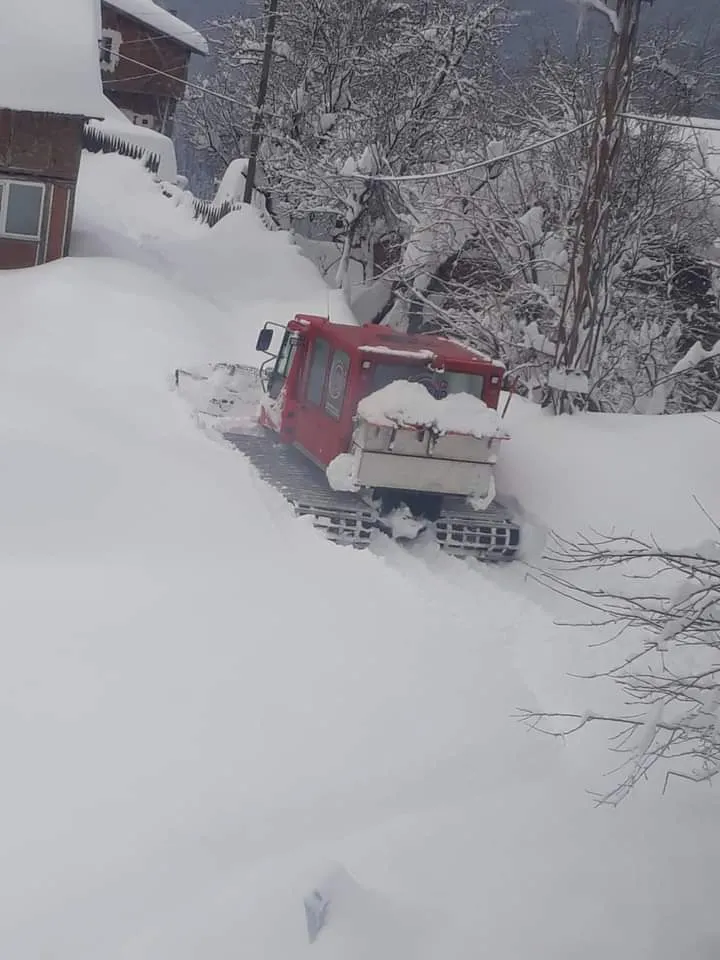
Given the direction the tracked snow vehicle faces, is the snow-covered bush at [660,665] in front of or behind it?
behind

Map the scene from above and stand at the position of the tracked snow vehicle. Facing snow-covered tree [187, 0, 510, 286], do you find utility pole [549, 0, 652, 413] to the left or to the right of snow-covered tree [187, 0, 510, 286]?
right

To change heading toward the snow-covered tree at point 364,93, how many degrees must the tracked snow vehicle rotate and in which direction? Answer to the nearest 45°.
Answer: approximately 45° to its right

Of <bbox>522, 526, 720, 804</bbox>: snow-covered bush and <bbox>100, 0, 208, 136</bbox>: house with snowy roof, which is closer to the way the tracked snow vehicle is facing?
the house with snowy roof

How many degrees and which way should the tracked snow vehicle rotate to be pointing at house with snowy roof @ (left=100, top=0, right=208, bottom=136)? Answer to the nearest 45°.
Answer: approximately 45° to its right

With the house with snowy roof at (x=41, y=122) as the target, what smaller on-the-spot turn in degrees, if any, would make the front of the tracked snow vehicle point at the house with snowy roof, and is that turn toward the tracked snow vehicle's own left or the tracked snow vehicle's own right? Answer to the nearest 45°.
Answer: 0° — it already faces it

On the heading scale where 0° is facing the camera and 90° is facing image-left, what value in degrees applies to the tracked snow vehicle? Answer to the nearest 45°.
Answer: approximately 135°

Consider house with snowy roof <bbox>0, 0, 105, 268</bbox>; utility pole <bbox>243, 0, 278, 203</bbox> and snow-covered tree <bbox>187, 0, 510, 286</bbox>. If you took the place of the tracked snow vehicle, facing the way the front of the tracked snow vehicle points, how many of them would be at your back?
0

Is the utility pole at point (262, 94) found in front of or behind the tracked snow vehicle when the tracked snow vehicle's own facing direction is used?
in front

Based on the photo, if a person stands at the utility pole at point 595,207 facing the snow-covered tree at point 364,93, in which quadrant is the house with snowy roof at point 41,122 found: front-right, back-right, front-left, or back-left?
front-left

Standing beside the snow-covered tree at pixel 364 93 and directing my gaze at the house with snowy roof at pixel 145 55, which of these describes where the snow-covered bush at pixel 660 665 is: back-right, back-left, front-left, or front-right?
back-left

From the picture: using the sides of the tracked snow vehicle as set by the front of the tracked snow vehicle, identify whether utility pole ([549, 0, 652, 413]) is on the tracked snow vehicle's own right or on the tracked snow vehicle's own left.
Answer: on the tracked snow vehicle's own right

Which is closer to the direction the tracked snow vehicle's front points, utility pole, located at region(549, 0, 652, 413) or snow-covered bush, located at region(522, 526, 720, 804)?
the utility pole

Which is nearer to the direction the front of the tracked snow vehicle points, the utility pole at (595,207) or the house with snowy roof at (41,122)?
the house with snowy roof

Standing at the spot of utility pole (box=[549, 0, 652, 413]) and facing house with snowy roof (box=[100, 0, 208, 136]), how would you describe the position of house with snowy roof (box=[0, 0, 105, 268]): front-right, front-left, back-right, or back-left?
front-left
